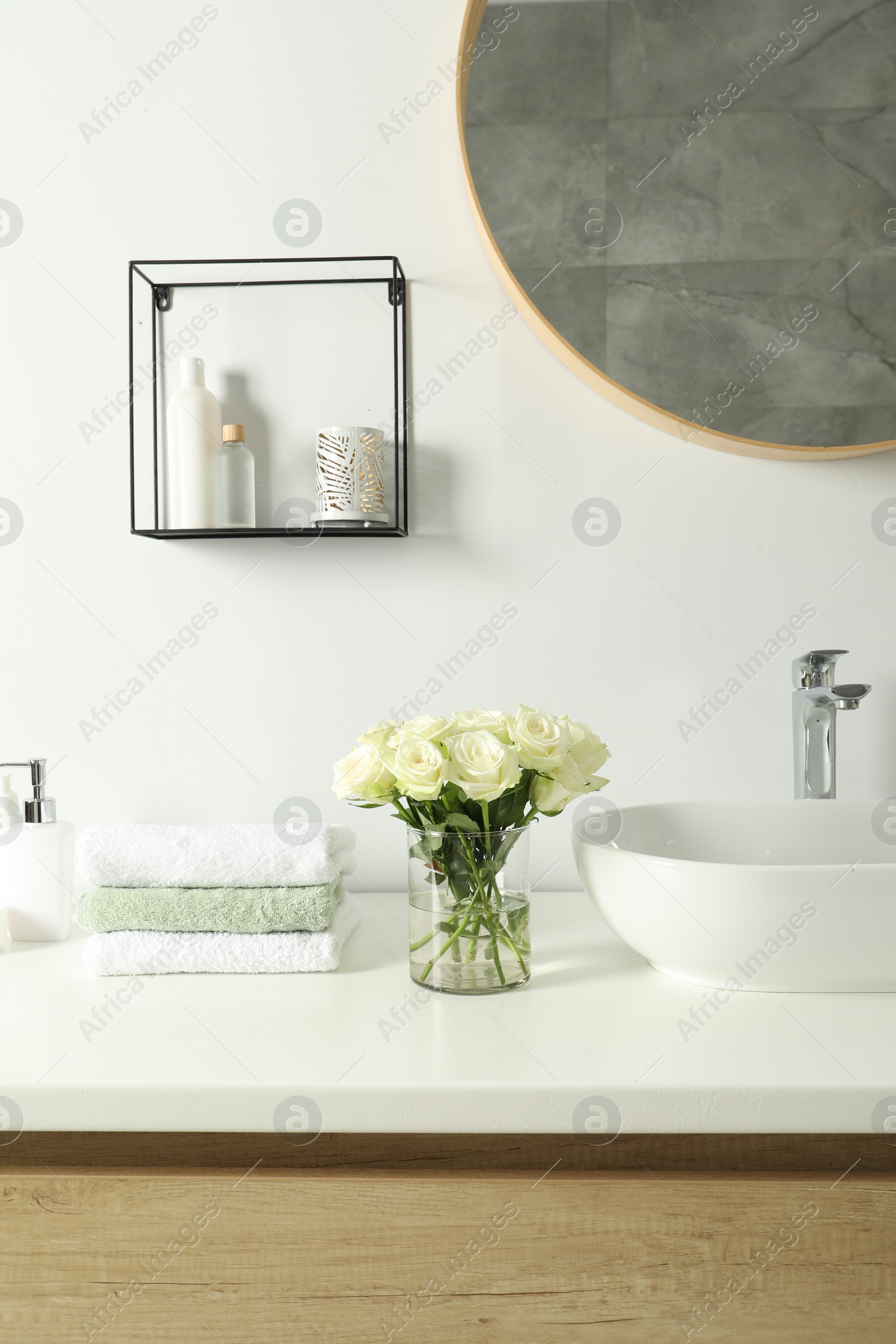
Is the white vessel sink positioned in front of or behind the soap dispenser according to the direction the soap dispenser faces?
behind

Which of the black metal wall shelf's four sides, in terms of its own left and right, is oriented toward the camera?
front

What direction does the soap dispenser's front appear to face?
to the viewer's left

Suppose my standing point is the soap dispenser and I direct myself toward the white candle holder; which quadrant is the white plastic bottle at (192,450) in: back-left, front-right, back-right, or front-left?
front-left

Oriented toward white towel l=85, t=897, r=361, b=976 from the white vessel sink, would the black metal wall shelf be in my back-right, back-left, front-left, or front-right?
front-right

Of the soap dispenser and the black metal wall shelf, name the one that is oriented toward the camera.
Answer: the black metal wall shelf

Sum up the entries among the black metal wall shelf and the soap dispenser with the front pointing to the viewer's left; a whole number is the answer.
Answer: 1

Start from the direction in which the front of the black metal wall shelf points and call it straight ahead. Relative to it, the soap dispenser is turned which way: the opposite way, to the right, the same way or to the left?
to the right
